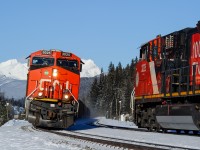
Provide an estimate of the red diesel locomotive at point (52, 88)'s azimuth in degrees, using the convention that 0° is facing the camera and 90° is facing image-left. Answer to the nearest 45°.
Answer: approximately 0°

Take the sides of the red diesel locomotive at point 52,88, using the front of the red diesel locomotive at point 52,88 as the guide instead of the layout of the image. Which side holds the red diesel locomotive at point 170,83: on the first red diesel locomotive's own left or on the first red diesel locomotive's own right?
on the first red diesel locomotive's own left
